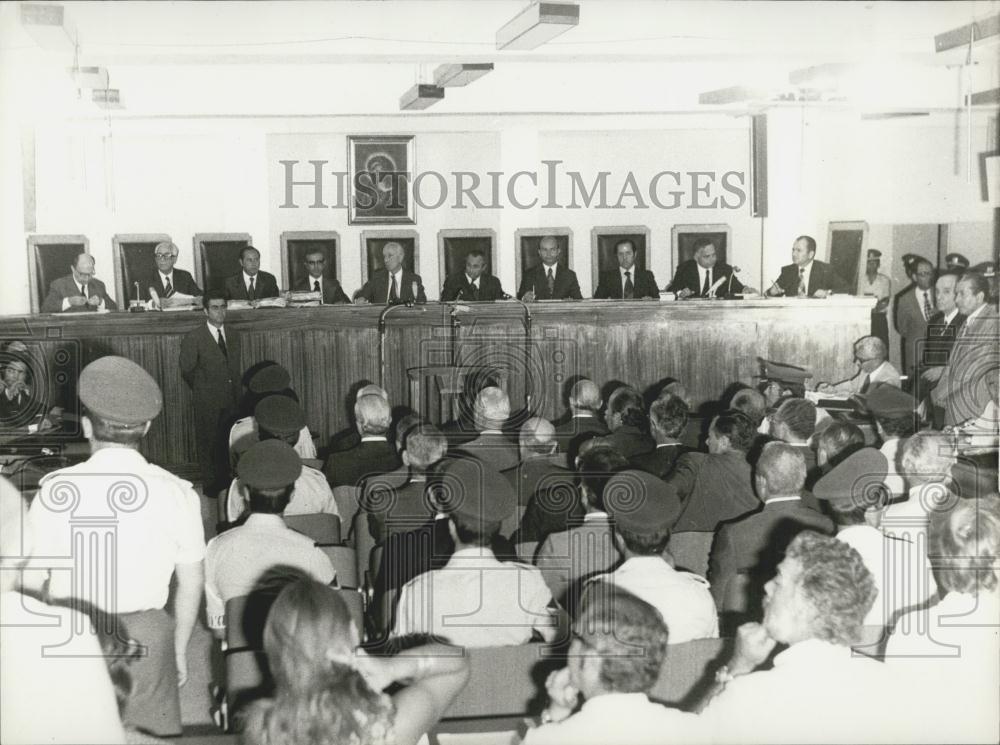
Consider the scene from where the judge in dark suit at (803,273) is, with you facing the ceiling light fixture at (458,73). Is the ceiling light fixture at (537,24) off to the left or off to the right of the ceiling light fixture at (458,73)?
left

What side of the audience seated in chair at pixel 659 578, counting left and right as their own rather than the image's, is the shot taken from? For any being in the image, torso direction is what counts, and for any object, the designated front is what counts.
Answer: back

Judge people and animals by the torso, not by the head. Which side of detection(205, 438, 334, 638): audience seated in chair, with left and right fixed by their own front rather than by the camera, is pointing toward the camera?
back

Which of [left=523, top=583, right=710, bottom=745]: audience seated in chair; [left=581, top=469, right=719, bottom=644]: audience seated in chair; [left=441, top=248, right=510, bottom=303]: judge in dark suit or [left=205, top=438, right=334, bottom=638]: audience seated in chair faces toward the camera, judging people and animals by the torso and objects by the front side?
the judge in dark suit

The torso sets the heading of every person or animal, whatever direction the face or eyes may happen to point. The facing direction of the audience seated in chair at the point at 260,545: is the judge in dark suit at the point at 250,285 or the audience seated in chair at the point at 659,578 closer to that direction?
the judge in dark suit

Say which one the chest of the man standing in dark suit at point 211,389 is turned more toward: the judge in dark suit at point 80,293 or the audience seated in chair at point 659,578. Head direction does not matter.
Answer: the audience seated in chair

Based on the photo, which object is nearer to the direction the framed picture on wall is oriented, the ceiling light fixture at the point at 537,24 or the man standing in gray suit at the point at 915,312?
the ceiling light fixture

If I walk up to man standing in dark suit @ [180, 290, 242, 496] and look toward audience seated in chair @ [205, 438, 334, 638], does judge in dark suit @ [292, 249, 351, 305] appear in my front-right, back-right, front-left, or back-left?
back-left

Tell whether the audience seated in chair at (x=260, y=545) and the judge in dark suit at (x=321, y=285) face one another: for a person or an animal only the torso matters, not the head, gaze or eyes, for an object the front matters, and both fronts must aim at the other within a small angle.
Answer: yes

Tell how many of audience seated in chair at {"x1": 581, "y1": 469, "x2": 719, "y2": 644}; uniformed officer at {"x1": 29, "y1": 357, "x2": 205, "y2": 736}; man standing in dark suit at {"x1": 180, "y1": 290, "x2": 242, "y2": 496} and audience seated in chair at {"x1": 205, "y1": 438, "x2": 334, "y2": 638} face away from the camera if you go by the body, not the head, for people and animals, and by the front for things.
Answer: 3

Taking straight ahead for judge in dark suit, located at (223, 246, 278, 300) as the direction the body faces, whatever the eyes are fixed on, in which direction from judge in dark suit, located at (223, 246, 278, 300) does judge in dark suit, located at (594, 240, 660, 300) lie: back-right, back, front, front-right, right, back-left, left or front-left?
left

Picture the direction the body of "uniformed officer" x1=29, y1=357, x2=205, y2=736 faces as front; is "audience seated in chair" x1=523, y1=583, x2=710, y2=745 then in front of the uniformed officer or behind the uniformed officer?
behind

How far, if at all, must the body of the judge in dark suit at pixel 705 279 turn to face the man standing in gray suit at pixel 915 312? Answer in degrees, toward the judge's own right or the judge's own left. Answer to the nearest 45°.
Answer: approximately 135° to the judge's own left

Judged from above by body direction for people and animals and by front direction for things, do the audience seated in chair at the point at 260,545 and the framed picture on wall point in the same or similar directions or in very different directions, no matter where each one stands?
very different directions

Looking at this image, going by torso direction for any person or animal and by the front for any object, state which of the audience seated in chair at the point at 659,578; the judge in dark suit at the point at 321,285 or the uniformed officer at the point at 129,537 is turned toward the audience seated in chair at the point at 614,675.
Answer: the judge in dark suit

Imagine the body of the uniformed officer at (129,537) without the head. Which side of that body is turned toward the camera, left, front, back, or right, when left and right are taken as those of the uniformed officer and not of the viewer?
back

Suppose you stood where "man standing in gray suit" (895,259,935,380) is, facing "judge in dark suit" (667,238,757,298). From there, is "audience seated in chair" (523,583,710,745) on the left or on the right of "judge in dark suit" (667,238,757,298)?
left
